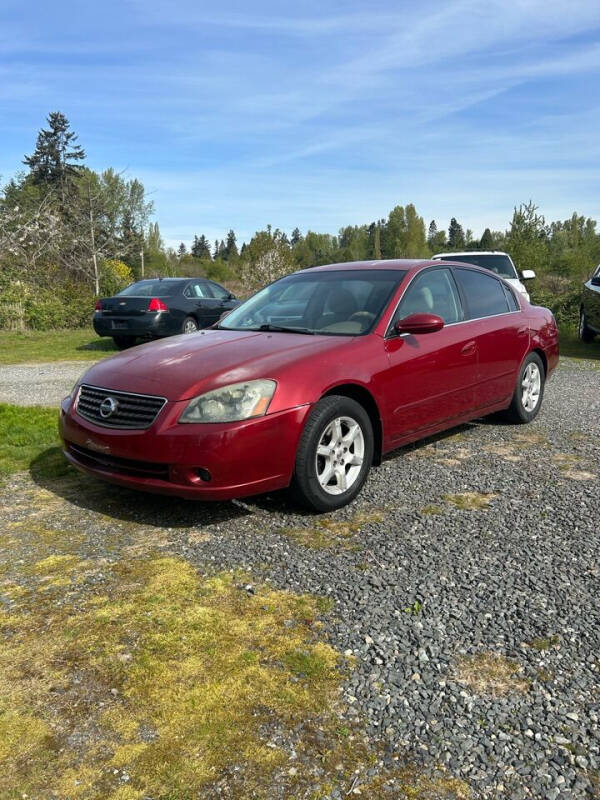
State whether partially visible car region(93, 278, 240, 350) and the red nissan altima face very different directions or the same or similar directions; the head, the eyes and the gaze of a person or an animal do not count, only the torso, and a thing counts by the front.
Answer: very different directions

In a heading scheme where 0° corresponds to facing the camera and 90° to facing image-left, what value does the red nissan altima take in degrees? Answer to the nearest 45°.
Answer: approximately 45°

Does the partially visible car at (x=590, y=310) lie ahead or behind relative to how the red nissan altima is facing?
behind

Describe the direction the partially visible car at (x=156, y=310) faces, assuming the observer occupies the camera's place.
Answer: facing away from the viewer and to the right of the viewer

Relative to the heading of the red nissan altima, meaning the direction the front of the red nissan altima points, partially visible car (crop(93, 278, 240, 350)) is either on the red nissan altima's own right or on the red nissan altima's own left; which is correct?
on the red nissan altima's own right

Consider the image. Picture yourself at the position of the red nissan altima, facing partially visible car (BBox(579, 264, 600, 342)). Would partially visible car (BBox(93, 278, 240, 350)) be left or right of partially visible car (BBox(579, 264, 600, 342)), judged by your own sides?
left

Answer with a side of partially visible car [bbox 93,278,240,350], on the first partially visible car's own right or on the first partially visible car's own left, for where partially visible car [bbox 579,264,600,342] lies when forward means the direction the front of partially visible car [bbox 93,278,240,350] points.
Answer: on the first partially visible car's own right

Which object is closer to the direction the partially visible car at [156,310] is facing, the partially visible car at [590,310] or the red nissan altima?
the partially visible car
